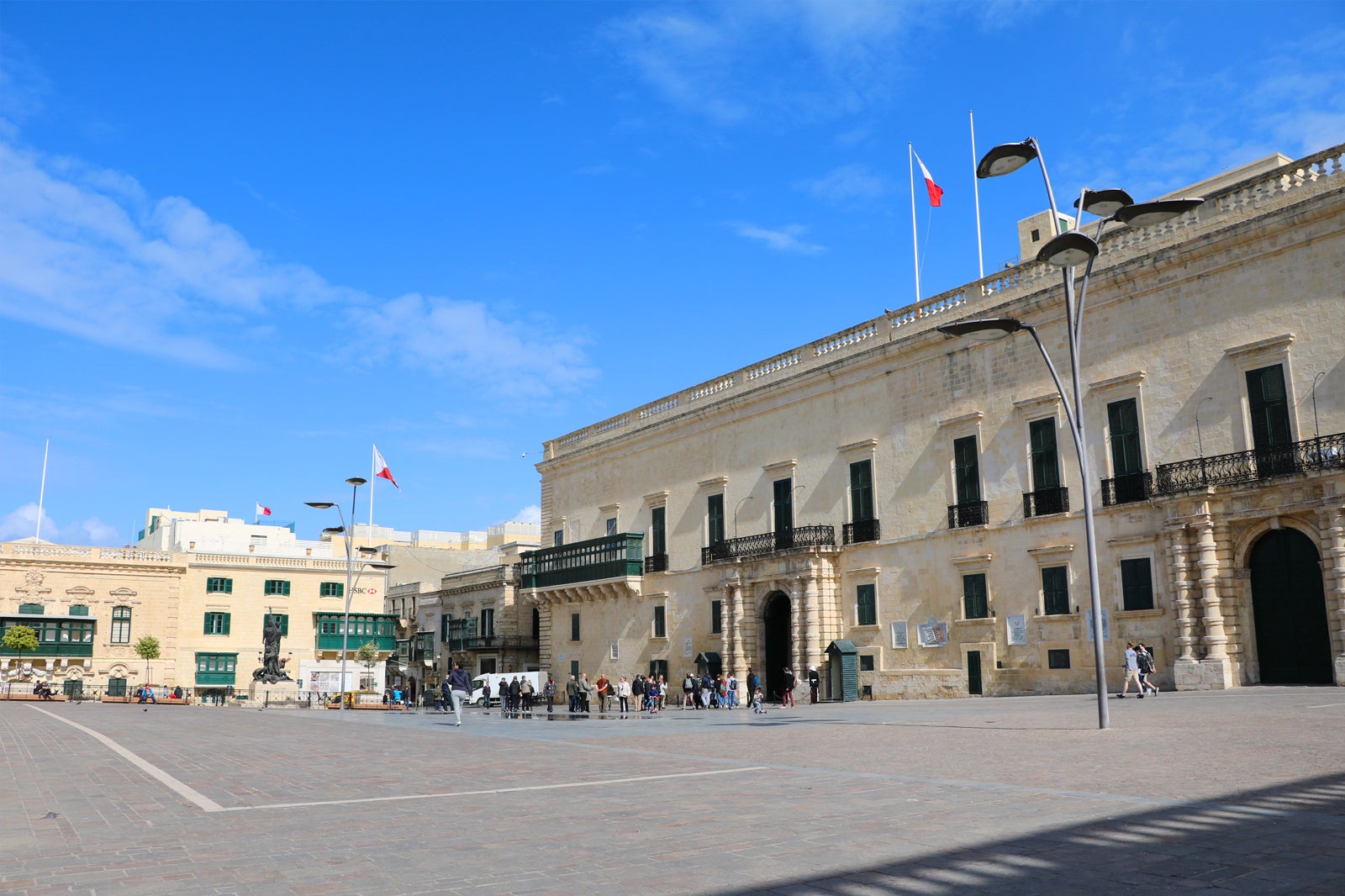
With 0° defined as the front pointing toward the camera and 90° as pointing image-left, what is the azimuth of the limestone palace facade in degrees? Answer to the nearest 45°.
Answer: approximately 45°

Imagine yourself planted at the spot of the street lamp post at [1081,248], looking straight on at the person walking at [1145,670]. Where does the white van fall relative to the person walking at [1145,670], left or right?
left

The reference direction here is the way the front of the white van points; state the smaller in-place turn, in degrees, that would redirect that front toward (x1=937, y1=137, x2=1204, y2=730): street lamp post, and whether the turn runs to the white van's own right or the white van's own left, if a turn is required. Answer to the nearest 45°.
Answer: approximately 90° to the white van's own left

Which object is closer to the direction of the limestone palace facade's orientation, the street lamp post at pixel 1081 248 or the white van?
the street lamp post

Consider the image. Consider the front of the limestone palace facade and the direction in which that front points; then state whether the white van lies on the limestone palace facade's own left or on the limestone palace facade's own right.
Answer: on the limestone palace facade's own right

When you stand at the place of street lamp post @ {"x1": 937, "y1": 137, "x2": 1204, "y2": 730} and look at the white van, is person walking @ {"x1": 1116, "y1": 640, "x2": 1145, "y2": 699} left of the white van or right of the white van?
right

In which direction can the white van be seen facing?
to the viewer's left

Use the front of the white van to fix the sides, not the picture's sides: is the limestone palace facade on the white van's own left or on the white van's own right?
on the white van's own left
